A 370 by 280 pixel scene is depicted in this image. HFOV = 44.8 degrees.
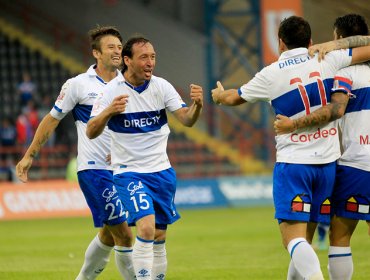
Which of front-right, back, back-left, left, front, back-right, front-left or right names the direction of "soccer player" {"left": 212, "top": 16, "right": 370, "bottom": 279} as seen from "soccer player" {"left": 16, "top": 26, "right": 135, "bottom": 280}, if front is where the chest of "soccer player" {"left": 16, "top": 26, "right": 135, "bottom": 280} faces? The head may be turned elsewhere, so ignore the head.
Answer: front

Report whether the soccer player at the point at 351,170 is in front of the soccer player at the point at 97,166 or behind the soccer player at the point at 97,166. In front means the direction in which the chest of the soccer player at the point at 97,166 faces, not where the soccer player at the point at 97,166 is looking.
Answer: in front

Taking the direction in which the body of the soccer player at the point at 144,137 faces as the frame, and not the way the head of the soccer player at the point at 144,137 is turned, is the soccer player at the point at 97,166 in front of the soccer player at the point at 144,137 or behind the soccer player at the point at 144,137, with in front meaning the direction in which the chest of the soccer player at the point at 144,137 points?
behind

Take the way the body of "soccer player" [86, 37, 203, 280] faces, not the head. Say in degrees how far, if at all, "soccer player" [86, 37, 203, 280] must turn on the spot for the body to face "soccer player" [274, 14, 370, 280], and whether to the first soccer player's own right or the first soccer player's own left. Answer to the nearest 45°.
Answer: approximately 45° to the first soccer player's own left

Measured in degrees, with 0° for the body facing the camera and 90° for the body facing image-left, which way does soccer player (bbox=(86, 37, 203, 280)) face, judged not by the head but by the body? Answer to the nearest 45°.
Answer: approximately 315°

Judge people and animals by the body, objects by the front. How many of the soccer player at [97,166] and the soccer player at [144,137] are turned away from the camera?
0

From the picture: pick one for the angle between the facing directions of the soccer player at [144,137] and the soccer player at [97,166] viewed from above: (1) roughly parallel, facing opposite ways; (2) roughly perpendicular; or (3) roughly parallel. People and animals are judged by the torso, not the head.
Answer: roughly parallel

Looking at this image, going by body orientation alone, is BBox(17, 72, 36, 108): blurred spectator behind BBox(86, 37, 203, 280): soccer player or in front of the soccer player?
behind

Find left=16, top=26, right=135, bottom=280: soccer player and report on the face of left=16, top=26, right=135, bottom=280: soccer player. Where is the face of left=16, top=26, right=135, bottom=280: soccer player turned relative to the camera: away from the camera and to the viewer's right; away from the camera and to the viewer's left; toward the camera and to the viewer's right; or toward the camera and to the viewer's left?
toward the camera and to the viewer's right

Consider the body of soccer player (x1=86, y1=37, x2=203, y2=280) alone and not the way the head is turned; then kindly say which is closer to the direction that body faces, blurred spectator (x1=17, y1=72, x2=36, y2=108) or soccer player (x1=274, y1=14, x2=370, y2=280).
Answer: the soccer player

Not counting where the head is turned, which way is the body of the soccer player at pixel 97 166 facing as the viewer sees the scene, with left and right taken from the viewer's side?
facing the viewer and to the right of the viewer
